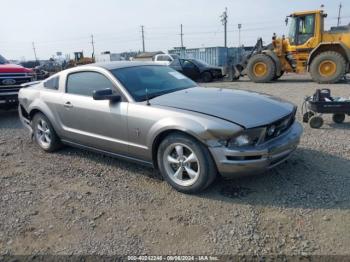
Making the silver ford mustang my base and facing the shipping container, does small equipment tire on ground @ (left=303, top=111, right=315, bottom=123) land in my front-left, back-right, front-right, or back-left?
front-right

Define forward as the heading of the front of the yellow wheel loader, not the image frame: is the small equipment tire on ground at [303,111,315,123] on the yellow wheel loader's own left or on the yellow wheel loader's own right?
on the yellow wheel loader's own left

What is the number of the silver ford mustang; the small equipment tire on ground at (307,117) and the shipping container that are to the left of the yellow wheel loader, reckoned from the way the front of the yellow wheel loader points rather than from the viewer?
2

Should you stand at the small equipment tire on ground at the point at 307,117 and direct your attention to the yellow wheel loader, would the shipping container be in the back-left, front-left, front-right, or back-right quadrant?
front-left

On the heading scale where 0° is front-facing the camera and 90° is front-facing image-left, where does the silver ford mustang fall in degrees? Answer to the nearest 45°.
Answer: approximately 315°

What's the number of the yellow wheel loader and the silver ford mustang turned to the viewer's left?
1

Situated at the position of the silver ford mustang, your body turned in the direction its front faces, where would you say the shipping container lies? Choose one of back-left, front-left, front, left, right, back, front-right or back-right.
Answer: back-left

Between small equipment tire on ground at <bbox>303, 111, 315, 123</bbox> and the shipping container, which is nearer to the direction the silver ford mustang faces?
the small equipment tire on ground

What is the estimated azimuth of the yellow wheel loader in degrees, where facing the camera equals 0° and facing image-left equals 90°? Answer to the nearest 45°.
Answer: approximately 90°

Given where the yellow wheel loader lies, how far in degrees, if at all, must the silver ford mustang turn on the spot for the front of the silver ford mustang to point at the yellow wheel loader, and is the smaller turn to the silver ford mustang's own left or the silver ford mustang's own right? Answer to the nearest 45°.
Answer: approximately 90° to the silver ford mustang's own left

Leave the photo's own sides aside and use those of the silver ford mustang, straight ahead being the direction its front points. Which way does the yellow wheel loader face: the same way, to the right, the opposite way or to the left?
the opposite way

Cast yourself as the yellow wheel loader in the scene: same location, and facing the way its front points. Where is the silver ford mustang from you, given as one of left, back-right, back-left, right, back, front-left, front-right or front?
left
